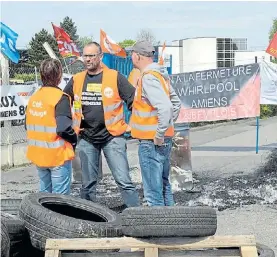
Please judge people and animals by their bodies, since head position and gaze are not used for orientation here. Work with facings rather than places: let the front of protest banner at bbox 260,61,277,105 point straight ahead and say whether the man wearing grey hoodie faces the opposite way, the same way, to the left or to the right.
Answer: to the right

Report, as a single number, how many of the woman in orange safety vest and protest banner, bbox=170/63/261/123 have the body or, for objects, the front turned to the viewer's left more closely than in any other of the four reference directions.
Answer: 0

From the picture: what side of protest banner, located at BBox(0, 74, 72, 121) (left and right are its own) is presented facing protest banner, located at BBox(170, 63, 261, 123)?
left

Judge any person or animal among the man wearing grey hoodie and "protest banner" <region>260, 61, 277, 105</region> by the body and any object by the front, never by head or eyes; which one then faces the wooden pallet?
the protest banner

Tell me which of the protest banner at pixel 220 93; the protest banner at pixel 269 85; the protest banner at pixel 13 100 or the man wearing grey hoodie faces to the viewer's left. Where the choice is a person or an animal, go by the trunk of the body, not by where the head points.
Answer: the man wearing grey hoodie

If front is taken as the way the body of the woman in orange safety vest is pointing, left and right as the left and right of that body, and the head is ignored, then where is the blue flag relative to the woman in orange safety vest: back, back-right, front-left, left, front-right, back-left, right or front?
front-left

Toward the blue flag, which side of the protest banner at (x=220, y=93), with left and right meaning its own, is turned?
right

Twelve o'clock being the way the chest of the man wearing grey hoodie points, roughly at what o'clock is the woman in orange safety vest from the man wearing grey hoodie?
The woman in orange safety vest is roughly at 12 o'clock from the man wearing grey hoodie.

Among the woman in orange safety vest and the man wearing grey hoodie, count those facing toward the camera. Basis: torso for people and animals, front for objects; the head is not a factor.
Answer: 0

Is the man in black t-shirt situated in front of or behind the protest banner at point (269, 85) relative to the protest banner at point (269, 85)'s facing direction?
in front

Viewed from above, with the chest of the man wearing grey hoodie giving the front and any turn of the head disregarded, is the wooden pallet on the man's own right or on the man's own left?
on the man's own left

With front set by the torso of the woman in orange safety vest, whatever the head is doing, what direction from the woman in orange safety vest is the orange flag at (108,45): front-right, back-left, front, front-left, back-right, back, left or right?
front-left

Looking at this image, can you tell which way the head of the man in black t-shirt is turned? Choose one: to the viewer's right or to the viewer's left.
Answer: to the viewer's left

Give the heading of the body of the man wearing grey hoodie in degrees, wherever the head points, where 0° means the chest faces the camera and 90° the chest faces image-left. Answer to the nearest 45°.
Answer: approximately 90°
